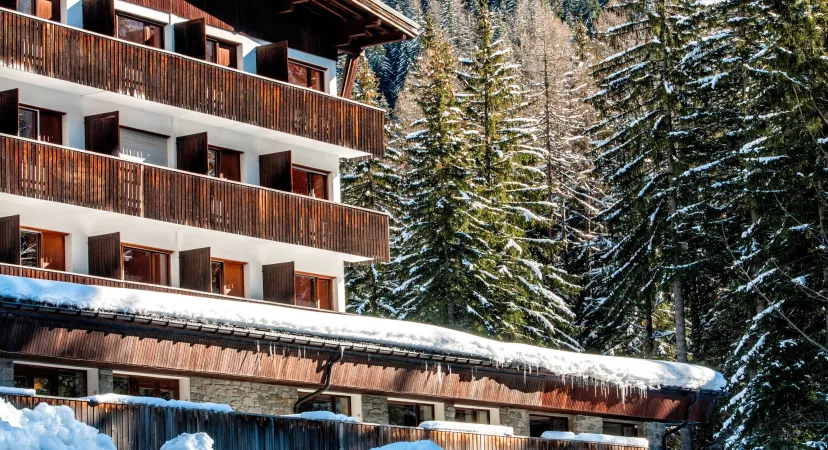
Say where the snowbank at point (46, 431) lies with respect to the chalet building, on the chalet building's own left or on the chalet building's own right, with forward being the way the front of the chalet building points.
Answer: on the chalet building's own right

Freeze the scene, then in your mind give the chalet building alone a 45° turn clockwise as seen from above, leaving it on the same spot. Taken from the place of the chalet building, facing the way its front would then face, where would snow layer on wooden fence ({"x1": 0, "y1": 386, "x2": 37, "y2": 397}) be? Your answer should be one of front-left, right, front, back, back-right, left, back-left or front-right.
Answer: front

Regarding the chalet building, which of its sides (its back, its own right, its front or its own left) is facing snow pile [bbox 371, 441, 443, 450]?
front

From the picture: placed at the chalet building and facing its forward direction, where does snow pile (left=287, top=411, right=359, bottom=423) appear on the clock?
The snow pile is roughly at 1 o'clock from the chalet building.

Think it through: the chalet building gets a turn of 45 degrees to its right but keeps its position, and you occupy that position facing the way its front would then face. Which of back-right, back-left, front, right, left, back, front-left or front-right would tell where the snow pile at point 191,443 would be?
front

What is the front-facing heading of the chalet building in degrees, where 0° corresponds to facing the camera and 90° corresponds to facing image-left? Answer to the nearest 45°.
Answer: approximately 315°
